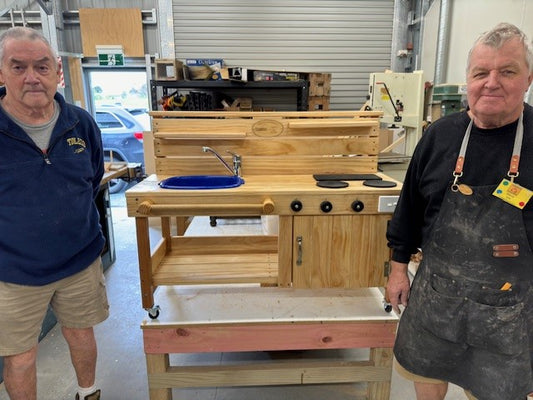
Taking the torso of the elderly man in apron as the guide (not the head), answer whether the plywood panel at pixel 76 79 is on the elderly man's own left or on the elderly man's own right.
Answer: on the elderly man's own right

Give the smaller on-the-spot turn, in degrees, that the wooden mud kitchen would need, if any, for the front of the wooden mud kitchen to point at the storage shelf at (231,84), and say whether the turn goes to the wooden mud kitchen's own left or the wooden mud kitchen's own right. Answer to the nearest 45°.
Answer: approximately 180°

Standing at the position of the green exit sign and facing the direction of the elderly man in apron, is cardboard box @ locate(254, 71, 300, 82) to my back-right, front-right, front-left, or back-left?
front-left

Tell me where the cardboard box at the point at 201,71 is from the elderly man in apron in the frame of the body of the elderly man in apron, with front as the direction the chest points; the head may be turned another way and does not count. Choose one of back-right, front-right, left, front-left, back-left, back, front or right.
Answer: back-right

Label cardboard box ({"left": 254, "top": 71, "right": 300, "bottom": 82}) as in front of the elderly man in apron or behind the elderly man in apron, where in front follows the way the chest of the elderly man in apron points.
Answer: behind

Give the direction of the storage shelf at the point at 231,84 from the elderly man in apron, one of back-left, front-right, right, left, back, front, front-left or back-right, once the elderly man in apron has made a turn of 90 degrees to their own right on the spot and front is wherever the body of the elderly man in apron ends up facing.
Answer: front-right

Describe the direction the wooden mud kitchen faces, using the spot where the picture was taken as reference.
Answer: facing the viewer

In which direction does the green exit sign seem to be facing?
toward the camera

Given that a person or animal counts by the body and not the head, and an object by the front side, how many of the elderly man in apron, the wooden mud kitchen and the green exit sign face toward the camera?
3

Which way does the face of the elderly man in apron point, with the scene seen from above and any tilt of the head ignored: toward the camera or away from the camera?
toward the camera

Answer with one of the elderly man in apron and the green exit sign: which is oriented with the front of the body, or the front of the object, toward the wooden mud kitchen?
the green exit sign

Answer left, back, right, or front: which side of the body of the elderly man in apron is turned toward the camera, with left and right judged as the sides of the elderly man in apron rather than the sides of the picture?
front

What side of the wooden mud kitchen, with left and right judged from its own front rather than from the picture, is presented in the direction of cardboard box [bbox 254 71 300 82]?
back
